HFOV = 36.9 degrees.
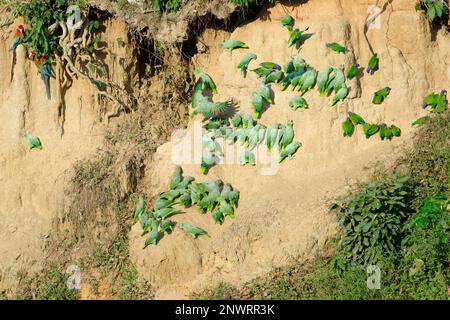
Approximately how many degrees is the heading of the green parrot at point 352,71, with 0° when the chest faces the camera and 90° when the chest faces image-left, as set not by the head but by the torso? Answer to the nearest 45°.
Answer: approximately 225°

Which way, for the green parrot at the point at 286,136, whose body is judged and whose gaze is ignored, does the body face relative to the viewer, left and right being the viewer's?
facing away from the viewer and to the right of the viewer
